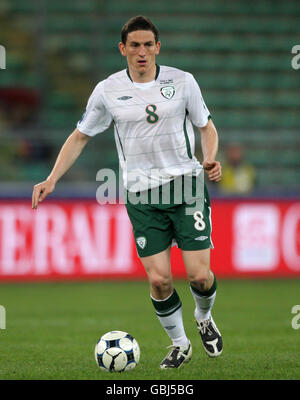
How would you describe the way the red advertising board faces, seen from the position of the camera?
facing the viewer

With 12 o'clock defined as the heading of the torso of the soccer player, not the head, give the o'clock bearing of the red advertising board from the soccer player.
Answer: The red advertising board is roughly at 6 o'clock from the soccer player.

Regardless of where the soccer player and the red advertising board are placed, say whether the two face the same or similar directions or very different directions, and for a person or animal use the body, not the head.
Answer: same or similar directions

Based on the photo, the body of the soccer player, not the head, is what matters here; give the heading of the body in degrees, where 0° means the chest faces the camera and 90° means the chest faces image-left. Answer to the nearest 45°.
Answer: approximately 0°

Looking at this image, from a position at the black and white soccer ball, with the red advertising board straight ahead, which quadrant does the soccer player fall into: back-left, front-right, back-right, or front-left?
front-right

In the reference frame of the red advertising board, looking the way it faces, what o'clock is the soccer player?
The soccer player is roughly at 12 o'clock from the red advertising board.

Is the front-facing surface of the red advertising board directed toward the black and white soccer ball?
yes
